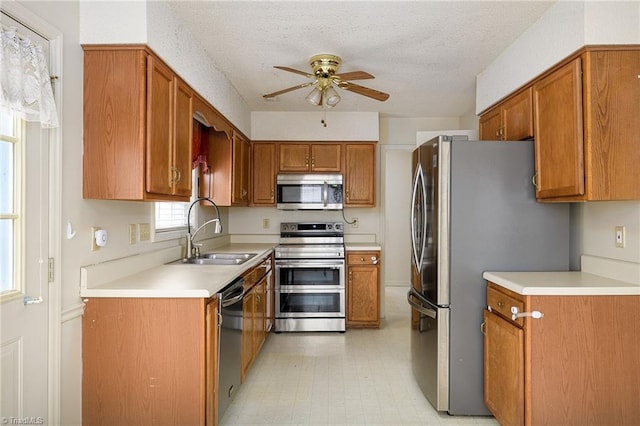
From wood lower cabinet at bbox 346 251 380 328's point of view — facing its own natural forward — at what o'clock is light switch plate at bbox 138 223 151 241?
The light switch plate is roughly at 1 o'clock from the wood lower cabinet.

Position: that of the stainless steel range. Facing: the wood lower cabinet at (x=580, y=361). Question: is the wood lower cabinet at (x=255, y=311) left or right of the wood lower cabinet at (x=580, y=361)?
right

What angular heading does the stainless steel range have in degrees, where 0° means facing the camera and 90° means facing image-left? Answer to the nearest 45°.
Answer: approximately 0°

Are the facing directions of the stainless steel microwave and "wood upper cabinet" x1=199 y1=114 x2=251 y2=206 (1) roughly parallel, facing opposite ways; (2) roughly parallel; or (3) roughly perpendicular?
roughly perpendicular

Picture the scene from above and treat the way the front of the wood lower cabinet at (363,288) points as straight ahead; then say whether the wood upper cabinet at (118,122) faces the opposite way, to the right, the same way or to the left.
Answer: to the left

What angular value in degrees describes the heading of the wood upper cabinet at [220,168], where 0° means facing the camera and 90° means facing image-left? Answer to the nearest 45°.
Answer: approximately 270°

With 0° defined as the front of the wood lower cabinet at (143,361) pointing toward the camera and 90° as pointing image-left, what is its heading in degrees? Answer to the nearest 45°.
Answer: approximately 270°

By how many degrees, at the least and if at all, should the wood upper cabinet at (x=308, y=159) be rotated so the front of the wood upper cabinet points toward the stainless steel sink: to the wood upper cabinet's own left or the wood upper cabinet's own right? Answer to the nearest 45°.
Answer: approximately 45° to the wood upper cabinet's own right

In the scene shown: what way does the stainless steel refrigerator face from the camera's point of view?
to the viewer's left

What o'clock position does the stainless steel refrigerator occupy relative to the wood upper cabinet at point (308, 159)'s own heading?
The stainless steel refrigerator is roughly at 11 o'clock from the wood upper cabinet.

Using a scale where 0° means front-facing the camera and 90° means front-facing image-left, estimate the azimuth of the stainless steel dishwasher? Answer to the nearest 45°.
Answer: approximately 270°
